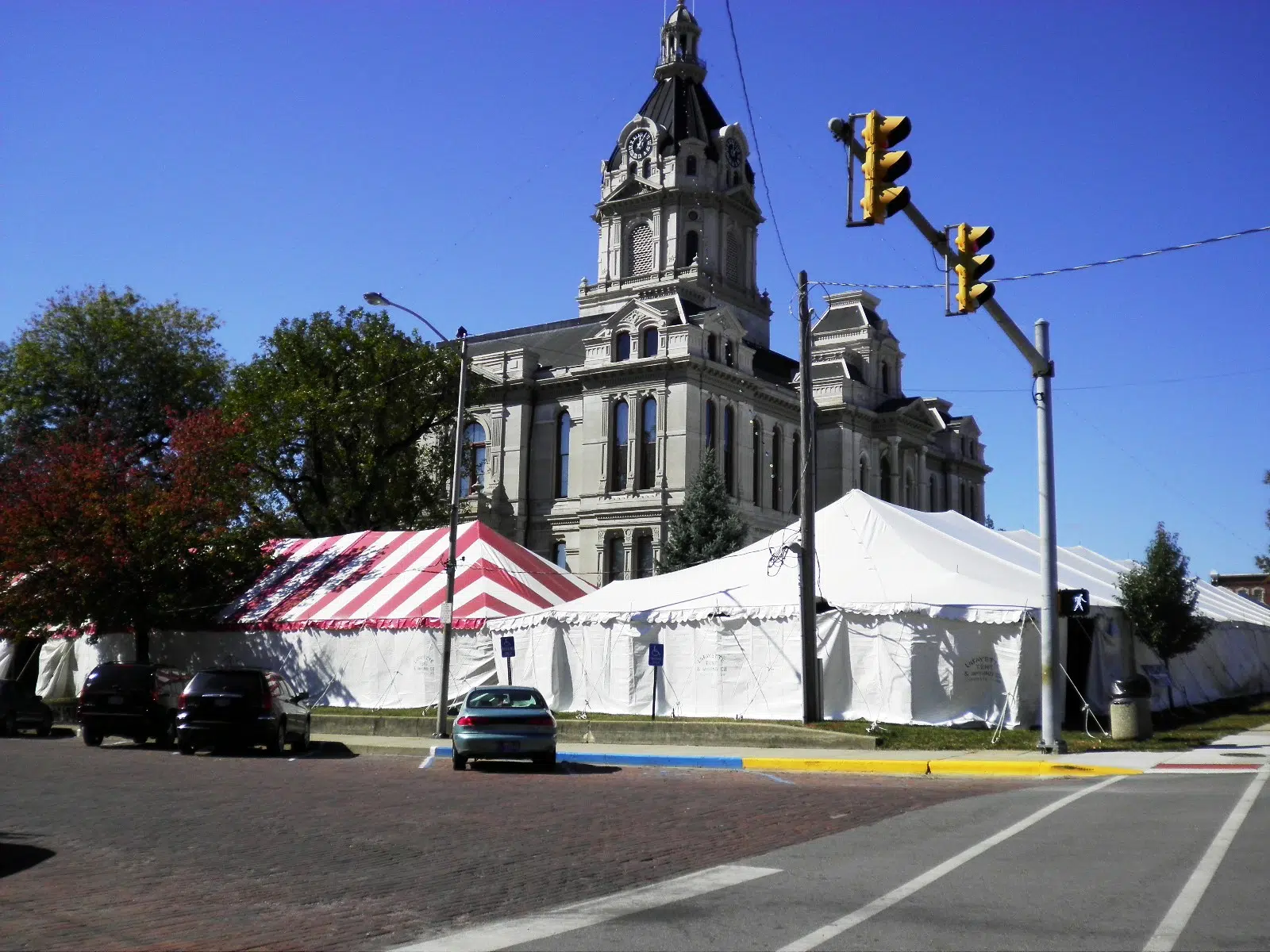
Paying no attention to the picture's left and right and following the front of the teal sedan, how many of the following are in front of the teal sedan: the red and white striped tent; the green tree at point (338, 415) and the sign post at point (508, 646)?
3

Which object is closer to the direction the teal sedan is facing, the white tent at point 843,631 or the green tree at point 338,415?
the green tree

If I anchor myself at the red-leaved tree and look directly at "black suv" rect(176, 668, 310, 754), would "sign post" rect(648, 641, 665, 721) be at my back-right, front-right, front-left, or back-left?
front-left

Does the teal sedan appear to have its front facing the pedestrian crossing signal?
no

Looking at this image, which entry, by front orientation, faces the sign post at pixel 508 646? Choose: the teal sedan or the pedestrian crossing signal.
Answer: the teal sedan

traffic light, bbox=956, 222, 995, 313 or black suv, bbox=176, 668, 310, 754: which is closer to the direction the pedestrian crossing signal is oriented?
the traffic light

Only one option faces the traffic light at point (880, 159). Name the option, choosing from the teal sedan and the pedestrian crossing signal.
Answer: the pedestrian crossing signal

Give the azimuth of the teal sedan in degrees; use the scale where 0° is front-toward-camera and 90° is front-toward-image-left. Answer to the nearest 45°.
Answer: approximately 180°

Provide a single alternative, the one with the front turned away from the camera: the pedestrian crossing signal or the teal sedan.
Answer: the teal sedan

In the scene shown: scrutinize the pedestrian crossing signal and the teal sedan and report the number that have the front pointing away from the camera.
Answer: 1

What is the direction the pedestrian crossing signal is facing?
toward the camera

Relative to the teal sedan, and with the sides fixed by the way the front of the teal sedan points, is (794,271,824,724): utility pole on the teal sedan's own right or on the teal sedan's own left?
on the teal sedan's own right

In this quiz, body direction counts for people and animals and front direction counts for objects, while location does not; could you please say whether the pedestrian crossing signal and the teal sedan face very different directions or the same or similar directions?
very different directions

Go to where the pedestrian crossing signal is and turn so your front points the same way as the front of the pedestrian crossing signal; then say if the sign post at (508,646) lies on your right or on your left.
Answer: on your right

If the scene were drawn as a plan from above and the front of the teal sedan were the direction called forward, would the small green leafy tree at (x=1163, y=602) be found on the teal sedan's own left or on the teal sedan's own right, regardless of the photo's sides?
on the teal sedan's own right

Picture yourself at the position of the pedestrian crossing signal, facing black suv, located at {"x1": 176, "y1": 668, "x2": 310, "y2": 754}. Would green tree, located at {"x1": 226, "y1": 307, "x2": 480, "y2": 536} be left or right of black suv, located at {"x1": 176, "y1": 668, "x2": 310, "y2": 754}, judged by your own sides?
right
